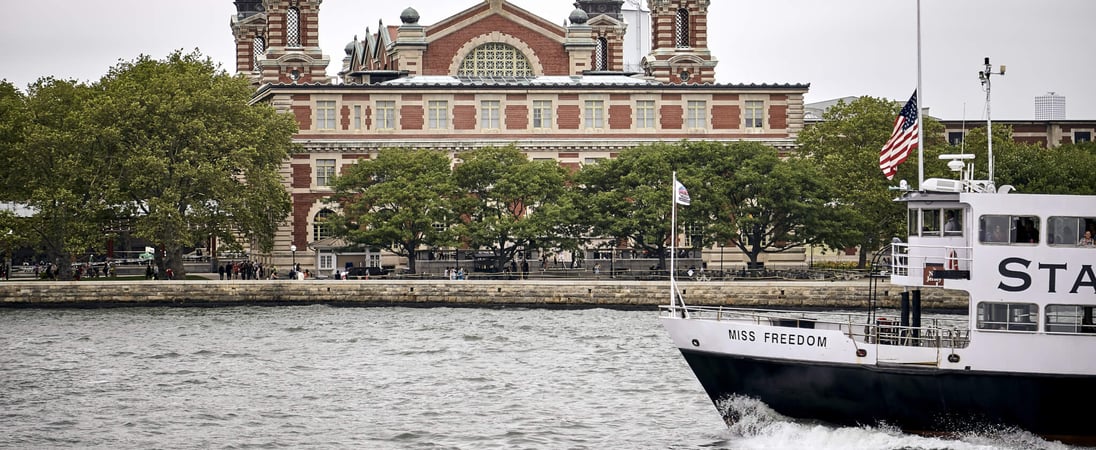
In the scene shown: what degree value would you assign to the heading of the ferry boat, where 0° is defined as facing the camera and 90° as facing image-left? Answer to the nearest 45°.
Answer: approximately 90°
